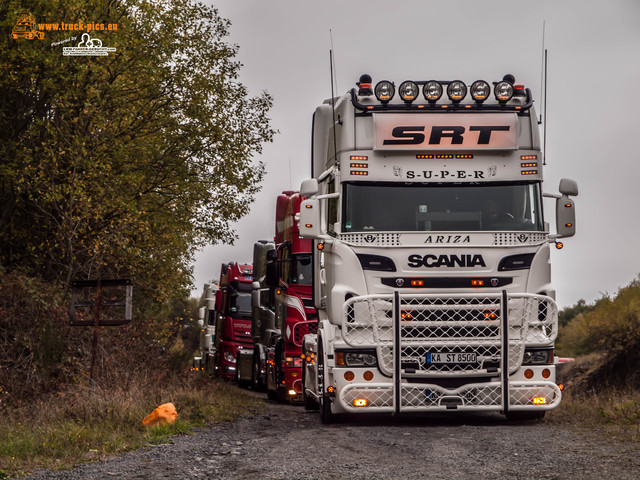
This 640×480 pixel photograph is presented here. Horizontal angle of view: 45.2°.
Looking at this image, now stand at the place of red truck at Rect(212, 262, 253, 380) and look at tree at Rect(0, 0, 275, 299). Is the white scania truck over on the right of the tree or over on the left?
left

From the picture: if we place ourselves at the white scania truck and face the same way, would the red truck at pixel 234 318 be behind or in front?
behind

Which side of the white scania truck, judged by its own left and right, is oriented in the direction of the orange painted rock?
right

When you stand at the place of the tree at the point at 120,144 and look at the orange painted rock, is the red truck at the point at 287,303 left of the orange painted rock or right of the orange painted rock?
left

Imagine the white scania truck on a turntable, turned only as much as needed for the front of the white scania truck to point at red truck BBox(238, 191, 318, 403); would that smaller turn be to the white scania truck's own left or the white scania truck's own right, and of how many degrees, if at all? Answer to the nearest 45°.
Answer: approximately 135° to the white scania truck's own right

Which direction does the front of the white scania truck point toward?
toward the camera

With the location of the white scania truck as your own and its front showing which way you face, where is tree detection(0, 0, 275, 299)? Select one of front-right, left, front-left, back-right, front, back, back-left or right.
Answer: back-right

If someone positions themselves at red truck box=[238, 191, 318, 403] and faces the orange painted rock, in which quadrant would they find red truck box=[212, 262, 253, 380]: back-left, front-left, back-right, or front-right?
back-right
